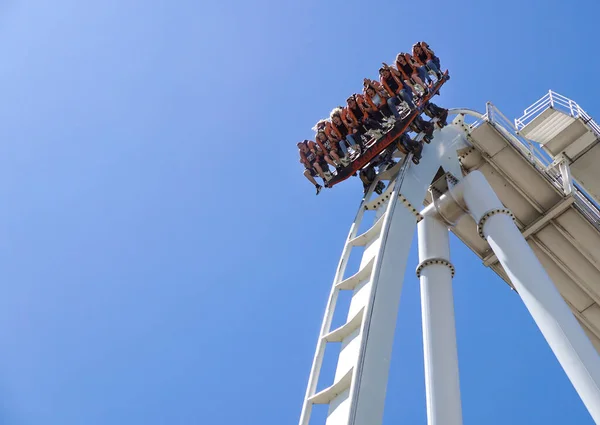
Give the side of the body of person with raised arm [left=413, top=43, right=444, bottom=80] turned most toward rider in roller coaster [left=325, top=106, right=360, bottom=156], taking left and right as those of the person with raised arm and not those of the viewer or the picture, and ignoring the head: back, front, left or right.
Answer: right

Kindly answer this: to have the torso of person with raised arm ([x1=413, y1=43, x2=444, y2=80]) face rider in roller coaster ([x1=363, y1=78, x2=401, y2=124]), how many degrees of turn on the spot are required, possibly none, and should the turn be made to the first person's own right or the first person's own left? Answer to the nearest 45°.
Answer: approximately 45° to the first person's own right

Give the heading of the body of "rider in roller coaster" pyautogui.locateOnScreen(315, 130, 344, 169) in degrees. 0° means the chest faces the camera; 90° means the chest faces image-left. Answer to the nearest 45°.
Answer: approximately 0°

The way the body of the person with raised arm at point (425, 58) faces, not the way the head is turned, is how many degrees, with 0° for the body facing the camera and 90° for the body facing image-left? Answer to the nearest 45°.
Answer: approximately 0°

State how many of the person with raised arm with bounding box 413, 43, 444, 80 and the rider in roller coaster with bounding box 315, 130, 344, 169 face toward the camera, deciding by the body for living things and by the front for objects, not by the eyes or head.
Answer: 2

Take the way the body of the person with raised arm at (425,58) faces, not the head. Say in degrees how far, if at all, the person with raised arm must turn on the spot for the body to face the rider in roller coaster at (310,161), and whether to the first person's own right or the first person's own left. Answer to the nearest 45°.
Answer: approximately 90° to the first person's own right

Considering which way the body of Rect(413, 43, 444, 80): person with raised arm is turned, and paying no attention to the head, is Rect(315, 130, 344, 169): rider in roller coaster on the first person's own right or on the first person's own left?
on the first person's own right
